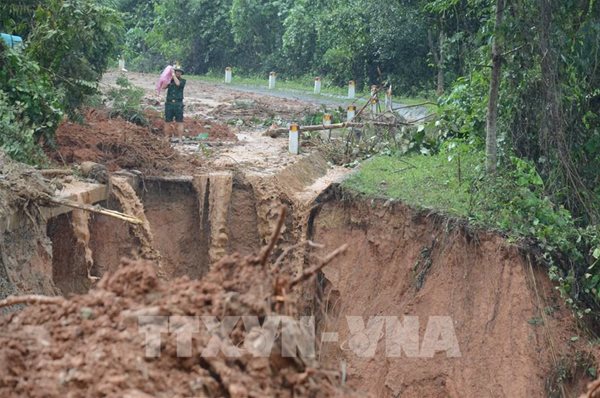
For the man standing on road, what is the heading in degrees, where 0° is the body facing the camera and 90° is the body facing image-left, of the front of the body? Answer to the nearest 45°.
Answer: approximately 0°

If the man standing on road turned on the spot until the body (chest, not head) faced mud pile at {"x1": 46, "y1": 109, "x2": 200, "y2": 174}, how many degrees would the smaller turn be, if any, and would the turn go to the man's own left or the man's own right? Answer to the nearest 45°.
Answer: approximately 45° to the man's own right

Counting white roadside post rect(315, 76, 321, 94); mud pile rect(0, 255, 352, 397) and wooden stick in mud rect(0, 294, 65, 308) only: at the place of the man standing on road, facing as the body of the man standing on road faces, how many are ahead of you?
2

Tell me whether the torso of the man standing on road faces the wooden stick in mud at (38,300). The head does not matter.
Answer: yes

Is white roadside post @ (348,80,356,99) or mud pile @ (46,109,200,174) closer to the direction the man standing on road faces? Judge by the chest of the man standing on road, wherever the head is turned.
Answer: the mud pile

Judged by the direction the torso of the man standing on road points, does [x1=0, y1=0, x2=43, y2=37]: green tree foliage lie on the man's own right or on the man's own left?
on the man's own right

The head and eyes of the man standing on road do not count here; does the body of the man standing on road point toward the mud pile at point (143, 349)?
yes

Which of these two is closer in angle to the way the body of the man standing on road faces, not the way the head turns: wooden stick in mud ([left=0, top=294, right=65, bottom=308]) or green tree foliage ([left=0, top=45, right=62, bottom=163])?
the wooden stick in mud

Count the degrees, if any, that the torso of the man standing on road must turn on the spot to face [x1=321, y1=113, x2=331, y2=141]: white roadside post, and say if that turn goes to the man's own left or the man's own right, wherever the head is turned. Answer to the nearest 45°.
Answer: approximately 90° to the man's own left

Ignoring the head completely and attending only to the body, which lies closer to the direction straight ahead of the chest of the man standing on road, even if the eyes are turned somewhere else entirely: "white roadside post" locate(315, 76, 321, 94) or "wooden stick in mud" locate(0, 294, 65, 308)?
the wooden stick in mud

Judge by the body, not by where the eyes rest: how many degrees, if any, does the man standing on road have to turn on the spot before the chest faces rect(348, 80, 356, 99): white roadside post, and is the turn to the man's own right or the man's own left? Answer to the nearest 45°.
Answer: approximately 135° to the man's own left

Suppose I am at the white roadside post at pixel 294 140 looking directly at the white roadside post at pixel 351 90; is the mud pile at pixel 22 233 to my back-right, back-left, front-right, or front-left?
back-left

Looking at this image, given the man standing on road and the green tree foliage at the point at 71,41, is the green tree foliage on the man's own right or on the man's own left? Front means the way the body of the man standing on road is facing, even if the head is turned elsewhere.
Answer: on the man's own right
